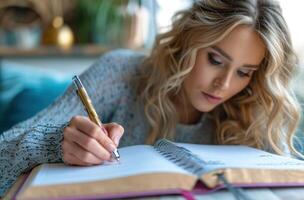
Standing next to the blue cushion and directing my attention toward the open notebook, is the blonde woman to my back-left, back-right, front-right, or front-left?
front-left

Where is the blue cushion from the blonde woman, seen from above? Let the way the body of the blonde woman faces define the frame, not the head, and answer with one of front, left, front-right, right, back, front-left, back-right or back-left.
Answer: back-right

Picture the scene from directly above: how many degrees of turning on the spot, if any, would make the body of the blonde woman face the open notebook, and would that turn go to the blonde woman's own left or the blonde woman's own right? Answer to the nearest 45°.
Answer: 0° — they already face it

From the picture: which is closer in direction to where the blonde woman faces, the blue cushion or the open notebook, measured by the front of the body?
the open notebook

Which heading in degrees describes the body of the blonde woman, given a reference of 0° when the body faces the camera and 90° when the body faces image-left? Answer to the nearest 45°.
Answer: approximately 0°

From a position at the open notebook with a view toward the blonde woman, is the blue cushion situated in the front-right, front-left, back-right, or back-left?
front-left
